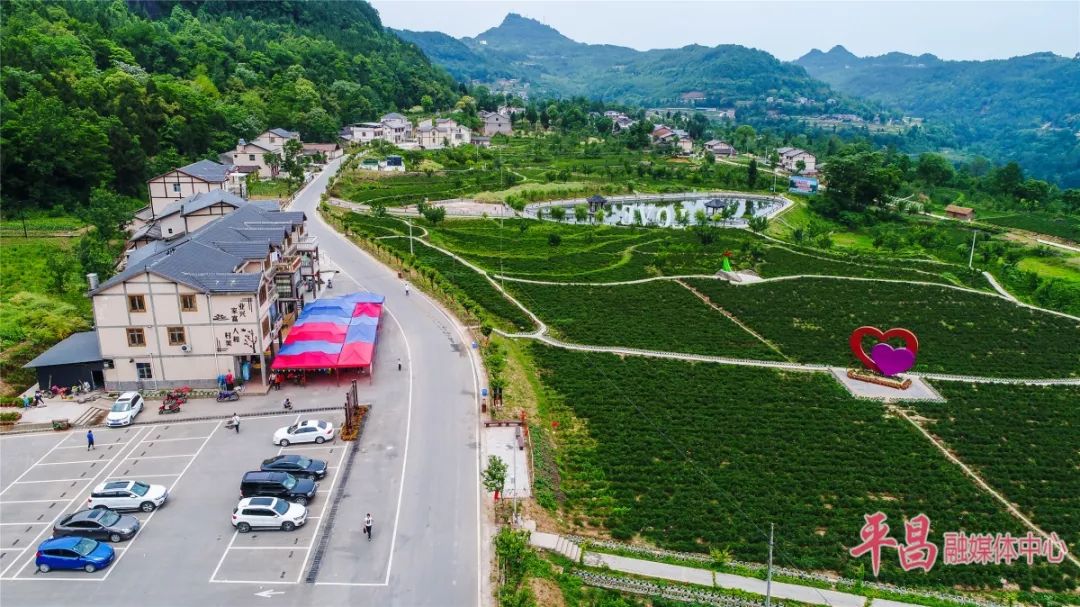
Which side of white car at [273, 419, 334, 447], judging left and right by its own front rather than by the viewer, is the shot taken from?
left

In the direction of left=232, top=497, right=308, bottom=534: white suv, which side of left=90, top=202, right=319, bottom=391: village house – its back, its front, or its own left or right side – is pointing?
right

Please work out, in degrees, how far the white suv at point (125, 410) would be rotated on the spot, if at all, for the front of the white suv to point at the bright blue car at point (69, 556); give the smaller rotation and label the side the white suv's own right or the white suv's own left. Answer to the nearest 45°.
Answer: approximately 45° to the white suv's own left

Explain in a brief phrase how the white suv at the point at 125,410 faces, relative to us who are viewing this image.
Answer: facing the viewer and to the left of the viewer

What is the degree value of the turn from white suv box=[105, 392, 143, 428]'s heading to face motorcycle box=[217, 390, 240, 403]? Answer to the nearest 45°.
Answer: approximately 135° to its left

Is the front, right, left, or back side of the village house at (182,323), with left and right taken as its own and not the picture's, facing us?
right

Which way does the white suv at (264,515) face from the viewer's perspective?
to the viewer's right

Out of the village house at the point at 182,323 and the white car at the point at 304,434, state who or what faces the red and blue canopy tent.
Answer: the village house

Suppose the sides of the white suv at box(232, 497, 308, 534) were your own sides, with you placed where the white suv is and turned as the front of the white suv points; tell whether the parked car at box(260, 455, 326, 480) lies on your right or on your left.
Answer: on your left

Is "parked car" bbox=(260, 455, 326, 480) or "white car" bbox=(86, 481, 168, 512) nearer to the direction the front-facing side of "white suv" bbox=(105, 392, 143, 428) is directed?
the white car

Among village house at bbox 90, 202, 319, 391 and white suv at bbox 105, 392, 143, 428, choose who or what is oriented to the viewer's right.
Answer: the village house

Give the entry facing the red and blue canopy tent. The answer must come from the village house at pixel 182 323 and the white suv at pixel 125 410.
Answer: the village house
